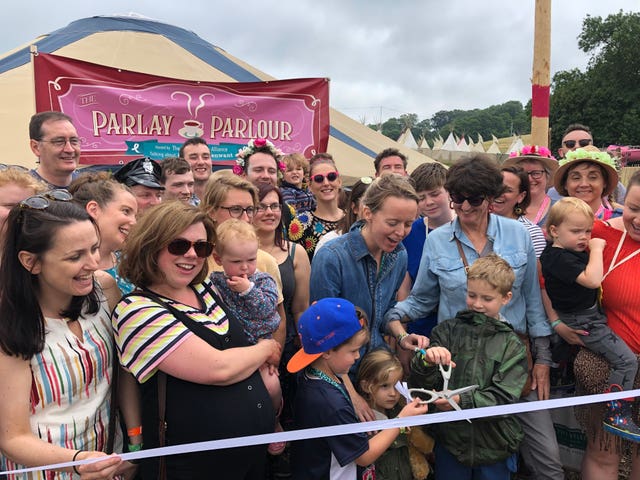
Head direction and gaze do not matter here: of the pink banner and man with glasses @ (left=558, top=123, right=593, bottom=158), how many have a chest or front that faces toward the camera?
2

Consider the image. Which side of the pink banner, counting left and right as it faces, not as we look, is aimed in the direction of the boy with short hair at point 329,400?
front

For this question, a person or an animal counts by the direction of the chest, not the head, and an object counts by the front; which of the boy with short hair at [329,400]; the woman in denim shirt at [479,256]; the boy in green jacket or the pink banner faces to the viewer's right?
the boy with short hair

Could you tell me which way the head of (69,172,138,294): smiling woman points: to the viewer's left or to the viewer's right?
to the viewer's right

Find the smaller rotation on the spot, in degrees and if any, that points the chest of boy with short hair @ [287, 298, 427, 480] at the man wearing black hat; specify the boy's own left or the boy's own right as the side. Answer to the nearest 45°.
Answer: approximately 135° to the boy's own left

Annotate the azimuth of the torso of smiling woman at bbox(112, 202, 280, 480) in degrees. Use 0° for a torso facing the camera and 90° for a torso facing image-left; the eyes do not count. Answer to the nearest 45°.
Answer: approximately 315°

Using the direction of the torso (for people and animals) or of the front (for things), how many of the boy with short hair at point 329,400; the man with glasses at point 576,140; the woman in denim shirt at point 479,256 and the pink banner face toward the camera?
3

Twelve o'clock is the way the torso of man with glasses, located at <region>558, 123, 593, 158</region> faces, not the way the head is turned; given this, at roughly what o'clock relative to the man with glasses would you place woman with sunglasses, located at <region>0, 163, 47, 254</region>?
The woman with sunglasses is roughly at 1 o'clock from the man with glasses.

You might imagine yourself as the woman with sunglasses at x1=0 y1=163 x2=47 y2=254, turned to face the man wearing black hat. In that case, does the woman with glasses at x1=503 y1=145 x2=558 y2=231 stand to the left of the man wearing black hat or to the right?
right
